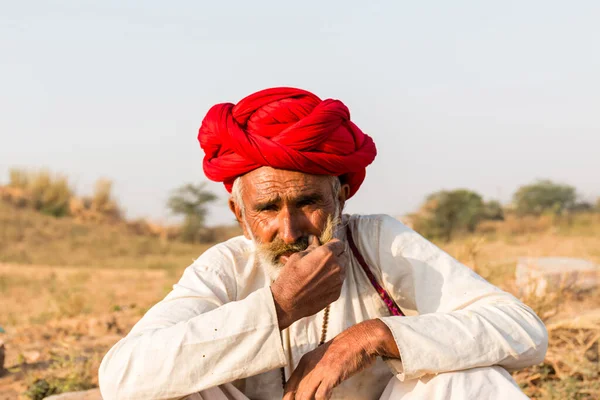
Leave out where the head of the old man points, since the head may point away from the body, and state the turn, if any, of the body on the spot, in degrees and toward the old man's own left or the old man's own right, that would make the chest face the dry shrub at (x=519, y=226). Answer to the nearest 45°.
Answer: approximately 180°

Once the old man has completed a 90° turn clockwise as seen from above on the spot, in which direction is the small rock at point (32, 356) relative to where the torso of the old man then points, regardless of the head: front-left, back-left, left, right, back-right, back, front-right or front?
front-right

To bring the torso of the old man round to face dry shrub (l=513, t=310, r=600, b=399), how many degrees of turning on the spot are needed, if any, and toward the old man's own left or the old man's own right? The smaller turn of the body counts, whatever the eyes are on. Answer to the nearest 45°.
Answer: approximately 135° to the old man's own left

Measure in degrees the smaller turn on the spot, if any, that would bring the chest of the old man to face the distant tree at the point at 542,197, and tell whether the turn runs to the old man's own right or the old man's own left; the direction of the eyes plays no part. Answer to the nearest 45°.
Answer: approximately 180°

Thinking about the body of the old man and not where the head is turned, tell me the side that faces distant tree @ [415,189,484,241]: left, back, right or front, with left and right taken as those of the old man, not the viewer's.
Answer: back

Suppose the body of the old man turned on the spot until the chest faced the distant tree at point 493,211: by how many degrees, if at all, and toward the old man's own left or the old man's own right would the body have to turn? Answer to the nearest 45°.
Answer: approximately 180°

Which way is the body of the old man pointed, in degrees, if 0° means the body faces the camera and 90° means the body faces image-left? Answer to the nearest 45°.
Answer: approximately 0°
